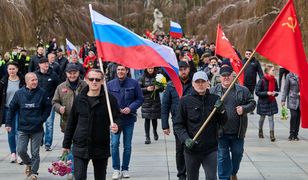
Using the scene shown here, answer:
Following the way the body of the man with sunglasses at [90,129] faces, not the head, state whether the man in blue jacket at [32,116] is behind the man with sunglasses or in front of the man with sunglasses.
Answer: behind

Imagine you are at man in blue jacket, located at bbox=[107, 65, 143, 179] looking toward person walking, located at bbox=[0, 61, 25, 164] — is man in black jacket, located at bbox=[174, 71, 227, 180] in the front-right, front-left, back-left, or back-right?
back-left

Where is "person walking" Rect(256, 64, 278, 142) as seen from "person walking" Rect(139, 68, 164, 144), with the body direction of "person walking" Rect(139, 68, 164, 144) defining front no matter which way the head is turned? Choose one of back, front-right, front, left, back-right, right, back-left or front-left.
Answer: left

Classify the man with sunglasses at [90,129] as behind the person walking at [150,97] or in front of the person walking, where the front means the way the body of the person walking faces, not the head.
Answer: in front

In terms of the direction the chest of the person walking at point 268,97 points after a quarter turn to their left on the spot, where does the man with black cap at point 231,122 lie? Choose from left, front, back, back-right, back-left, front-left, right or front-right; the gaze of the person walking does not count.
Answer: back-right

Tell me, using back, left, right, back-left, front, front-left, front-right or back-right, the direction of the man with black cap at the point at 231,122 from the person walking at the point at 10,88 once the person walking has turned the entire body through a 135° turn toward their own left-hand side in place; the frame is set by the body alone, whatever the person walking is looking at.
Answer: right

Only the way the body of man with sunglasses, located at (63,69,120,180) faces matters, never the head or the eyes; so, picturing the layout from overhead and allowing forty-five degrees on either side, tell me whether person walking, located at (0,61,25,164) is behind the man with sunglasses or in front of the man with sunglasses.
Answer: behind

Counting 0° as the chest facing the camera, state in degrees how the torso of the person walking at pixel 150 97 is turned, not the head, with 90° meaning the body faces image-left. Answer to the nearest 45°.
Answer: approximately 0°

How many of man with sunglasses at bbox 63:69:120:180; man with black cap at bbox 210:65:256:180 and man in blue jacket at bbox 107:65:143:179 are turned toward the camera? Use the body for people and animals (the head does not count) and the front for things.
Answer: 3
